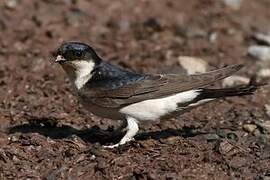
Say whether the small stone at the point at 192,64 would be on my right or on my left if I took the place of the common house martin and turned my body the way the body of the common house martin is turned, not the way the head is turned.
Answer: on my right

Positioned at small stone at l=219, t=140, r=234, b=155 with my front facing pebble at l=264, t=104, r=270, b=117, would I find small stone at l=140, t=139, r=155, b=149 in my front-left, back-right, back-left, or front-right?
back-left

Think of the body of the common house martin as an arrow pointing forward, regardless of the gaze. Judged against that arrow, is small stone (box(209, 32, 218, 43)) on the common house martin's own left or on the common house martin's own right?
on the common house martin's own right

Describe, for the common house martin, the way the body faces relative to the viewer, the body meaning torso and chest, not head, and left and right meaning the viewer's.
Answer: facing to the left of the viewer

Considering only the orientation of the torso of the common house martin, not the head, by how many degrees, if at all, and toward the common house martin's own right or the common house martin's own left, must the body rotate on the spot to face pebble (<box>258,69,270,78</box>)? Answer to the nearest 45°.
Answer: approximately 135° to the common house martin's own right

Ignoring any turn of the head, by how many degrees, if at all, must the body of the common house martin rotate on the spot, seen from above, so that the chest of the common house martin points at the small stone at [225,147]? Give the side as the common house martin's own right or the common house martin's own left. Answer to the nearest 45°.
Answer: approximately 180°

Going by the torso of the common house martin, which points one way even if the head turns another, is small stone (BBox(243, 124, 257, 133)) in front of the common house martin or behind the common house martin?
behind

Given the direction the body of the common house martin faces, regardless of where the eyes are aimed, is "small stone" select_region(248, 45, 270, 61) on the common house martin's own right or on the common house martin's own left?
on the common house martin's own right

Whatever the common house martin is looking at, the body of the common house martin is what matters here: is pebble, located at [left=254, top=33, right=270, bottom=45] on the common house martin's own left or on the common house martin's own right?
on the common house martin's own right
